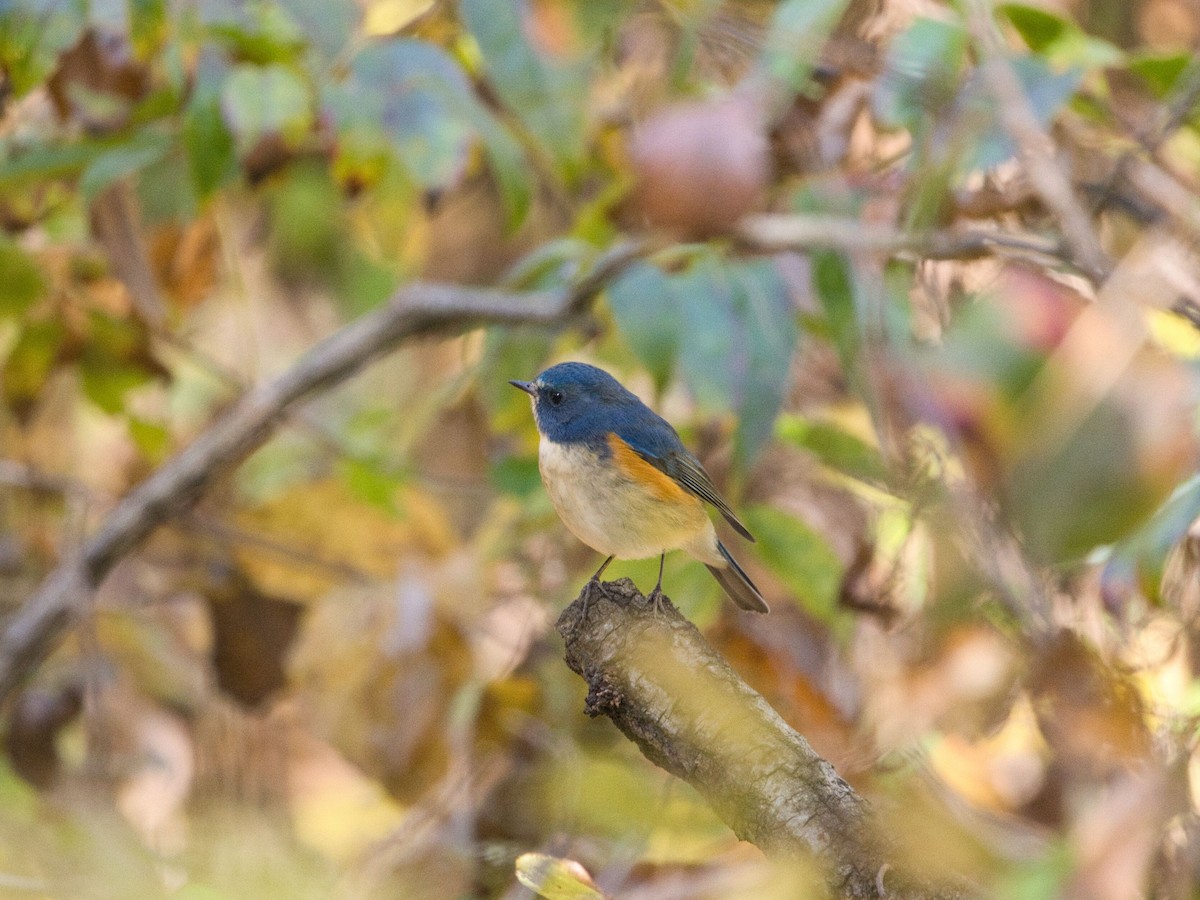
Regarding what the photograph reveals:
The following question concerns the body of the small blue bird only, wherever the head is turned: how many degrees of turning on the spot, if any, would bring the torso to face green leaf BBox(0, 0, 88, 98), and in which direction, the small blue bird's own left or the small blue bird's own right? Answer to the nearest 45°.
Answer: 0° — it already faces it

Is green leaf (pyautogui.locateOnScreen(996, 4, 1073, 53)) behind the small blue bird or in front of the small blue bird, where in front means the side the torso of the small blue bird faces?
behind

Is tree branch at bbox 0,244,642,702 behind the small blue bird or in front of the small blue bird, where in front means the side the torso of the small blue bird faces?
in front

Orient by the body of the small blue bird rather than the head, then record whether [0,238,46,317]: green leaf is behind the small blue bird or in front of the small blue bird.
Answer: in front

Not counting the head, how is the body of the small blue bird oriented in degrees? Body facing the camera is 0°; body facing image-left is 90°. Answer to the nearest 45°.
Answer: approximately 90°

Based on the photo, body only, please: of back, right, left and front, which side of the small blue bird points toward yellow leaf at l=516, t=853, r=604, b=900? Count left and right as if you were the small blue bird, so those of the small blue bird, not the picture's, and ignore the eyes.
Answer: left

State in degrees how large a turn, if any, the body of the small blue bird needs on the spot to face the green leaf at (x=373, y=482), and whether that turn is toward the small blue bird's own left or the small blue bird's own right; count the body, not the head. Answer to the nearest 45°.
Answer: approximately 45° to the small blue bird's own right
